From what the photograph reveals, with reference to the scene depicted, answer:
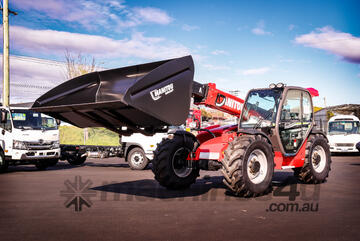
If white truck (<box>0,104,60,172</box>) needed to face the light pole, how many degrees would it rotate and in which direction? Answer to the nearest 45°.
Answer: approximately 135° to its left

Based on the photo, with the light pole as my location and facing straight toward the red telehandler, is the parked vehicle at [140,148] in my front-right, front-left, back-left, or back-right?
front-left

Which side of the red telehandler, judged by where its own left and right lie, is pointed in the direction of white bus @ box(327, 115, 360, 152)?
back

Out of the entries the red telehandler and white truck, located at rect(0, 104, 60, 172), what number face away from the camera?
0

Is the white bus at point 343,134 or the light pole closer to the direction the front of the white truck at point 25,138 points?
the white bus

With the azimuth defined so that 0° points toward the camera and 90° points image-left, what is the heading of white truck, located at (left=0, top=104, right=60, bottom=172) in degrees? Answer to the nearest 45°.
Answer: approximately 315°

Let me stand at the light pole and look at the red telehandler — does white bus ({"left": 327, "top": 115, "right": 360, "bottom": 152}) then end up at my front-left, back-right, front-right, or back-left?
front-left

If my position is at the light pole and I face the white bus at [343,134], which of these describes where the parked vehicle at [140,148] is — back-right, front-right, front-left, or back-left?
front-right

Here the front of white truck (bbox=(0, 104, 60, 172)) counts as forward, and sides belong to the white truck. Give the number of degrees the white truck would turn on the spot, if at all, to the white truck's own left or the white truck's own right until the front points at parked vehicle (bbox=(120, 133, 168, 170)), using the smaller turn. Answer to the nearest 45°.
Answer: approximately 45° to the white truck's own left

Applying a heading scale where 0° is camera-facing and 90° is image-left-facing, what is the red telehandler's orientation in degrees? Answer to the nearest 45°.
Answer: approximately 45°

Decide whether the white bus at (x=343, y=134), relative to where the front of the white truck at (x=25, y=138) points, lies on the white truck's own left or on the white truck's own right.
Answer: on the white truck's own left

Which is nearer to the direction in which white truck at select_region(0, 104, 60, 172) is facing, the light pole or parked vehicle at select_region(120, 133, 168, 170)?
the parked vehicle

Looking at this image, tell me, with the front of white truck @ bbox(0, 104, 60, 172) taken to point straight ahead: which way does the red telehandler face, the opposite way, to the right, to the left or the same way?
to the right
